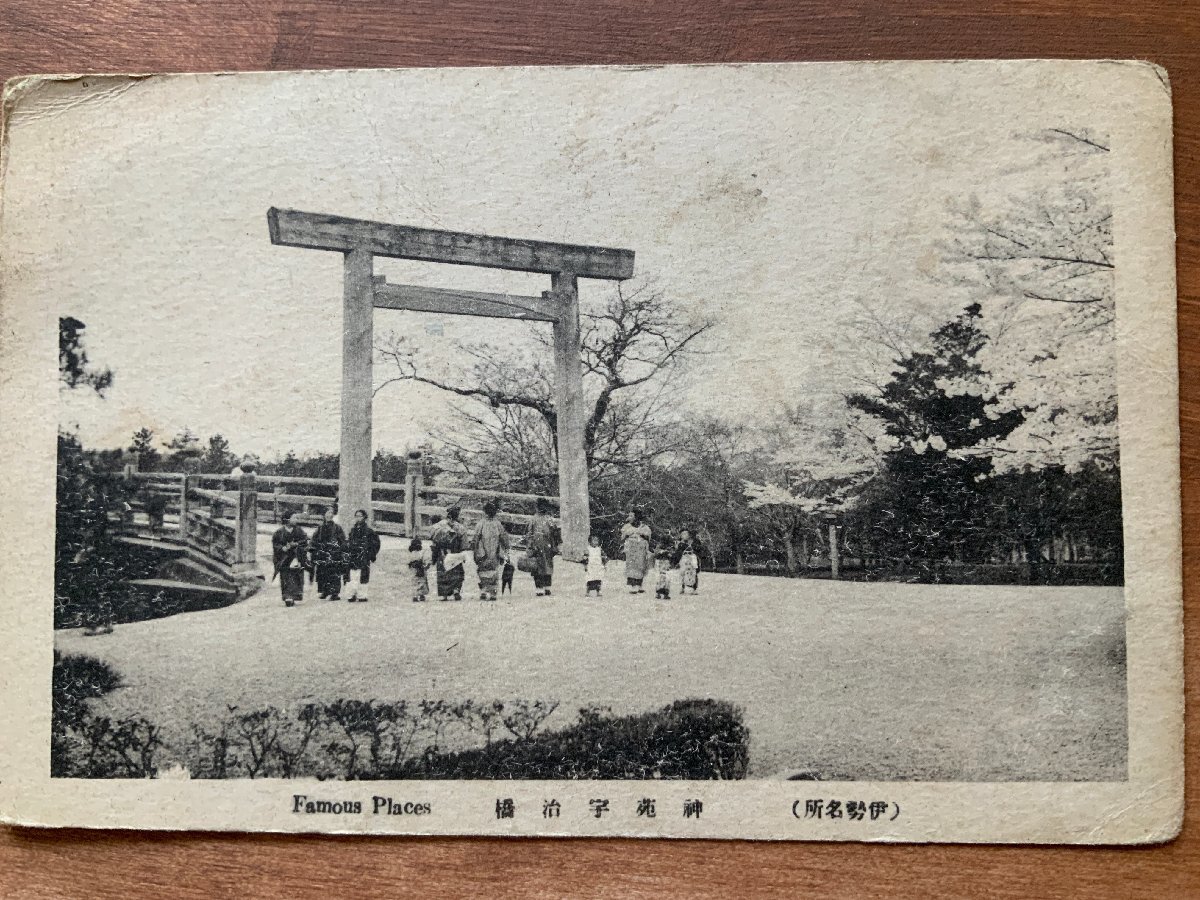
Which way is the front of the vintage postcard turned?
toward the camera
